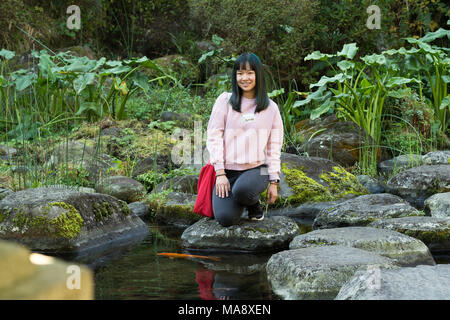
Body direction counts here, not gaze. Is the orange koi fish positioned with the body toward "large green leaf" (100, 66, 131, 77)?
no

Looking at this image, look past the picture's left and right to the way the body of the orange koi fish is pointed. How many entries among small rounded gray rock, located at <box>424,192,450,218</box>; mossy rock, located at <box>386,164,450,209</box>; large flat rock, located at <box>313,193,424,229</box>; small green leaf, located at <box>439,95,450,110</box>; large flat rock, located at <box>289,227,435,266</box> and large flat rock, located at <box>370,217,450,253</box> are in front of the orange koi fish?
0

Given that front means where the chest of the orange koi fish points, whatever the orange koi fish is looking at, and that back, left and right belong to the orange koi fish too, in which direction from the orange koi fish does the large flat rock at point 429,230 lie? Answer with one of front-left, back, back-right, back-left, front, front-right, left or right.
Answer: back

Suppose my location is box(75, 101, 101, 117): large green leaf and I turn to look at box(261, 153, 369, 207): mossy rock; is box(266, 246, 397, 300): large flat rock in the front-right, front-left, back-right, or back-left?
front-right

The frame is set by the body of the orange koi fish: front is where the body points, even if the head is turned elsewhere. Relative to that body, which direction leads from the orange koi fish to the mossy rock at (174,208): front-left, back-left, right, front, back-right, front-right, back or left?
right

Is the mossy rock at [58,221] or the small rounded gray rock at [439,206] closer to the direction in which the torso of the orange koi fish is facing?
the mossy rock

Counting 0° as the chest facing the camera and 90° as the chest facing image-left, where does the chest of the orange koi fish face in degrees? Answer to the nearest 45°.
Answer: approximately 90°

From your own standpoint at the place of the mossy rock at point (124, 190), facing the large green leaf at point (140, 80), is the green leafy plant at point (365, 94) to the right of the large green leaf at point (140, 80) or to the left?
right

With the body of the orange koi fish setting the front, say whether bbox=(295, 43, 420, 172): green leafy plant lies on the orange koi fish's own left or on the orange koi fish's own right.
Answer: on the orange koi fish's own right

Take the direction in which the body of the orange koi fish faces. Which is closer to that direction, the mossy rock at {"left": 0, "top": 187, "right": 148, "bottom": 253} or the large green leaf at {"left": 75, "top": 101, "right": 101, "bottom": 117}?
the mossy rock

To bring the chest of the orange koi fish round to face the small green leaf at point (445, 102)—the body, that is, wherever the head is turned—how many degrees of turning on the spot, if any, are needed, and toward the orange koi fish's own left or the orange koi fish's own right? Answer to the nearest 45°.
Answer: approximately 135° to the orange koi fish's own right

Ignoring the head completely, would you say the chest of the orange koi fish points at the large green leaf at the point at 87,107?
no

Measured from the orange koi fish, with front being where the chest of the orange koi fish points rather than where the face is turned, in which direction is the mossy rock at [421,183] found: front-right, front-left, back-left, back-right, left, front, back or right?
back-right

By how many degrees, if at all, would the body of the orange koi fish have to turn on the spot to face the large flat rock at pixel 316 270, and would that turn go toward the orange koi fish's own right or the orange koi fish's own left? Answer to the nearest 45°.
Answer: approximately 135° to the orange koi fish's own left

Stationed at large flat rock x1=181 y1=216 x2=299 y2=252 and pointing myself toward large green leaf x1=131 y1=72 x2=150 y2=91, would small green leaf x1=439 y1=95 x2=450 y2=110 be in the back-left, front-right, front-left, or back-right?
front-right

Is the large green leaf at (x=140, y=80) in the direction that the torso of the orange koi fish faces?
no

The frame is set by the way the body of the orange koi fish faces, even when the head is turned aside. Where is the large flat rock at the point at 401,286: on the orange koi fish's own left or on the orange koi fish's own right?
on the orange koi fish's own left
